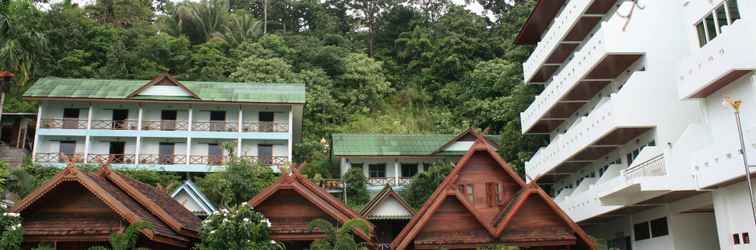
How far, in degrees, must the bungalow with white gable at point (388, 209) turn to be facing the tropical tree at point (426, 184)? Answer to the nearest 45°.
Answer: approximately 180°

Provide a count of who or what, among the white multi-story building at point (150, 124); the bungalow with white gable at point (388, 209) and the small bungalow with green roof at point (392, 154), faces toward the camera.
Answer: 3

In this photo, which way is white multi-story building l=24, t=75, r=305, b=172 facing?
toward the camera

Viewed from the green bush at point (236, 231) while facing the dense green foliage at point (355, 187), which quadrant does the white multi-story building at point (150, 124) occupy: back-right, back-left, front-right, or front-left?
front-left

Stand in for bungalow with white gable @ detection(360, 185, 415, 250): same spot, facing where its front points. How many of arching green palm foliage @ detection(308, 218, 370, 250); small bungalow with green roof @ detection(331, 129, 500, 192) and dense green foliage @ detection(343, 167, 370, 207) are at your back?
2

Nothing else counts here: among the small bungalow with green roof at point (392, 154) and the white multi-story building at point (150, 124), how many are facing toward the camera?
2

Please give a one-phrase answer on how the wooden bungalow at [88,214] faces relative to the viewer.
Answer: facing the viewer and to the left of the viewer

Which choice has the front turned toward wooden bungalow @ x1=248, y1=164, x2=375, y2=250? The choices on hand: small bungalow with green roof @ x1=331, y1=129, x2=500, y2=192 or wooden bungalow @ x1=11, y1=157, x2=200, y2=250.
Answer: the small bungalow with green roof

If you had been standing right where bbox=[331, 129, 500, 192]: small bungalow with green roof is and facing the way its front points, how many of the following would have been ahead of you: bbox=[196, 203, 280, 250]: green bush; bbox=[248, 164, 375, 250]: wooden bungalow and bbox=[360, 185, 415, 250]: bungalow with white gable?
3

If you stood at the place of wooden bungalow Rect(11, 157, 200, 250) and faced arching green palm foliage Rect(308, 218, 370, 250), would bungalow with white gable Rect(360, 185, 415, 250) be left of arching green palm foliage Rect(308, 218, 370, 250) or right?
left

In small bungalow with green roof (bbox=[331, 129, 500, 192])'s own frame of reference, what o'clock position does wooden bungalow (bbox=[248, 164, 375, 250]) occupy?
The wooden bungalow is roughly at 12 o'clock from the small bungalow with green roof.

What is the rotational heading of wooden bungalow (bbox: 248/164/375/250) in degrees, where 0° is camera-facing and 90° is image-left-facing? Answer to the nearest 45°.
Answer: approximately 45°

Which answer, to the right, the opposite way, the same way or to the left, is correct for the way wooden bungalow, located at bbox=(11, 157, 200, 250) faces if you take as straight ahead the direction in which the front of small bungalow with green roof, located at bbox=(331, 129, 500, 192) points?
the same way

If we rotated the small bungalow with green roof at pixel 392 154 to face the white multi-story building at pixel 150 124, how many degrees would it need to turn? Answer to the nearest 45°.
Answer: approximately 90° to its right

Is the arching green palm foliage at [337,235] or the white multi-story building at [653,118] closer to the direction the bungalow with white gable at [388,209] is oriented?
the arching green palm foliage

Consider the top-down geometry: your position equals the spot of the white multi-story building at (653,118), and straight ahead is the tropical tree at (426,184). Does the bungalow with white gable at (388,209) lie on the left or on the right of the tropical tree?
left

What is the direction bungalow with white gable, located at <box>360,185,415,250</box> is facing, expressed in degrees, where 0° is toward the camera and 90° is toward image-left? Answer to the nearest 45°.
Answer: approximately 0°
